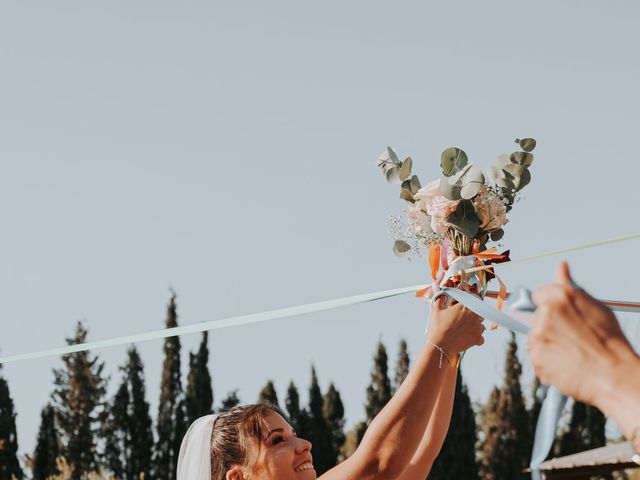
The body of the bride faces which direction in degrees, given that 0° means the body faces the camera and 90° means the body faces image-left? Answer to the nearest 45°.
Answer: approximately 270°

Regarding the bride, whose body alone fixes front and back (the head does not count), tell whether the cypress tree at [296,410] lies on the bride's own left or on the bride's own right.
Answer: on the bride's own left

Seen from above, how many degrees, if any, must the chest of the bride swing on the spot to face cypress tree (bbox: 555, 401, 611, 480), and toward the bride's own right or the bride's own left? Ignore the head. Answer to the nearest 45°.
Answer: approximately 90° to the bride's own left

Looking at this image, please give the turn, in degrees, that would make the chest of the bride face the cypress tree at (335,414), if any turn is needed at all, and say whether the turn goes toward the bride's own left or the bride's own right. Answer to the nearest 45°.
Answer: approximately 90° to the bride's own left

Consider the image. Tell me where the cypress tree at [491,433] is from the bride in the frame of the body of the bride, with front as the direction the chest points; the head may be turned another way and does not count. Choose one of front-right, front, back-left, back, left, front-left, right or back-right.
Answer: left

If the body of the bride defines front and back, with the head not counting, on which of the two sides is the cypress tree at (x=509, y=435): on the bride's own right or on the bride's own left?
on the bride's own left
